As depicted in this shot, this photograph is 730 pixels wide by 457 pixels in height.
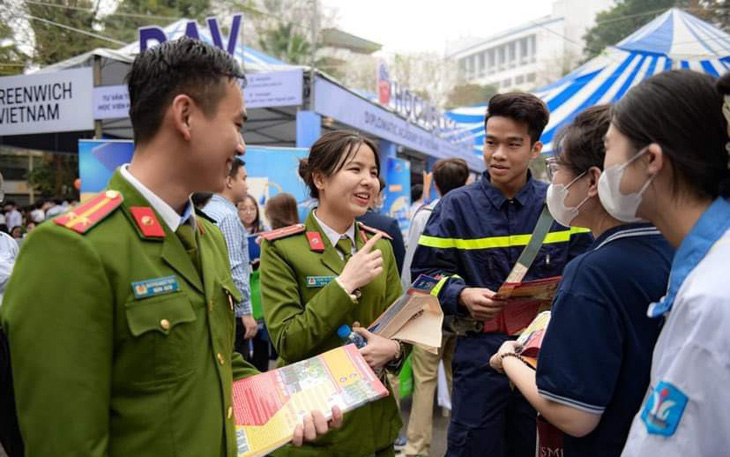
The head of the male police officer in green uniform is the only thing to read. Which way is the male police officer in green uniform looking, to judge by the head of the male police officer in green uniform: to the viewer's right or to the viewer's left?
to the viewer's right

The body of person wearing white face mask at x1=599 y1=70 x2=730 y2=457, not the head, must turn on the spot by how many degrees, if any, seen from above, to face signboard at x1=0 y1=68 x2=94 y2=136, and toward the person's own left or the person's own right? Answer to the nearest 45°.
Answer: approximately 45° to the person's own right

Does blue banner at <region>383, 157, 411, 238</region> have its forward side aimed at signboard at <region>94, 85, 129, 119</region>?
no

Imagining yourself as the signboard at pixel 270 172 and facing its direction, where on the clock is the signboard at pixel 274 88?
the signboard at pixel 274 88 is roughly at 6 o'clock from the signboard at pixel 270 172.

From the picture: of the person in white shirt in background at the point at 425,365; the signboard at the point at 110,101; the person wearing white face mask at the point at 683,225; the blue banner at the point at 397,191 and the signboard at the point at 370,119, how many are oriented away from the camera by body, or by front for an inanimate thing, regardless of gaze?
1

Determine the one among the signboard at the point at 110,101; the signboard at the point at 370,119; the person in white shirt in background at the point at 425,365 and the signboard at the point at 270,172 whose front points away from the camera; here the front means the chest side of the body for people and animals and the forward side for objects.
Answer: the person in white shirt in background

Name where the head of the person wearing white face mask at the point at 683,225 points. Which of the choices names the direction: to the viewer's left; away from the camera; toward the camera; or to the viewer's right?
to the viewer's left

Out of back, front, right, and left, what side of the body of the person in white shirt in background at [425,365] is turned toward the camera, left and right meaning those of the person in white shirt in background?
back

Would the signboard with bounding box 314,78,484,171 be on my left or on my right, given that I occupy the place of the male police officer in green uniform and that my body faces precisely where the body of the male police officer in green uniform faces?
on my left

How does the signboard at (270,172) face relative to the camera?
toward the camera

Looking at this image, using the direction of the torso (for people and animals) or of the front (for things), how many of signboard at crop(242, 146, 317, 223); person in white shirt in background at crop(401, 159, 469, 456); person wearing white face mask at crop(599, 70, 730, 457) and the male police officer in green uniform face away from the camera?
1

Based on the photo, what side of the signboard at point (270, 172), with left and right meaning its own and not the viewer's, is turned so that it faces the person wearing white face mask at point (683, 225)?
front

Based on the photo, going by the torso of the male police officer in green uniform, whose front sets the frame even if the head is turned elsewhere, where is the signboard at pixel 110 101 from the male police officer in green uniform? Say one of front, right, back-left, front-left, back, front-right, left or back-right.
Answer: back-left

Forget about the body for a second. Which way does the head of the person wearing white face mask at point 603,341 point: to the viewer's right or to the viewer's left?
to the viewer's left

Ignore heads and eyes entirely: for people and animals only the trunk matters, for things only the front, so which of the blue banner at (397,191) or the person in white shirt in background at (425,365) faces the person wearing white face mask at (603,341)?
the blue banner

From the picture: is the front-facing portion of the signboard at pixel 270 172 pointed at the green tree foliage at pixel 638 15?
no

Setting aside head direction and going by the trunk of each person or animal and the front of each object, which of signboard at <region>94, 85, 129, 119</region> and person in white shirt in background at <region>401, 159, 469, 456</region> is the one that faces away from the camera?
the person in white shirt in background

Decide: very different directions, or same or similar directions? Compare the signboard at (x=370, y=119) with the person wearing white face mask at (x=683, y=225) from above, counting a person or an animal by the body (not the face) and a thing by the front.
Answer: very different directions
